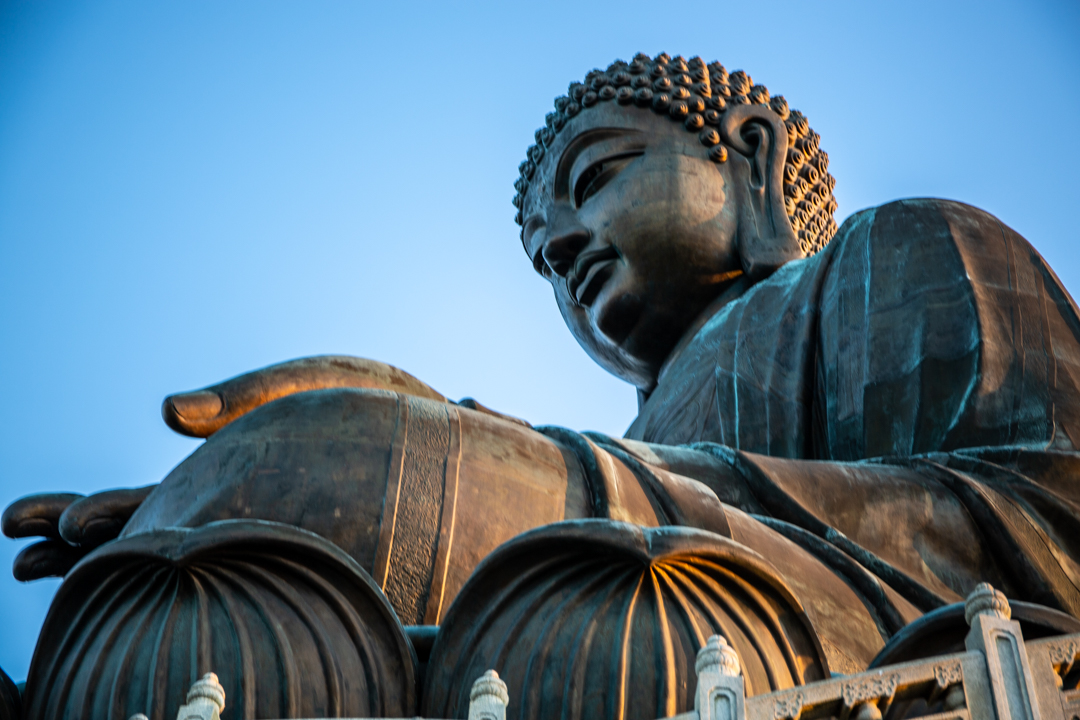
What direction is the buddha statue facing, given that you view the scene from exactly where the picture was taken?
facing the viewer and to the left of the viewer
